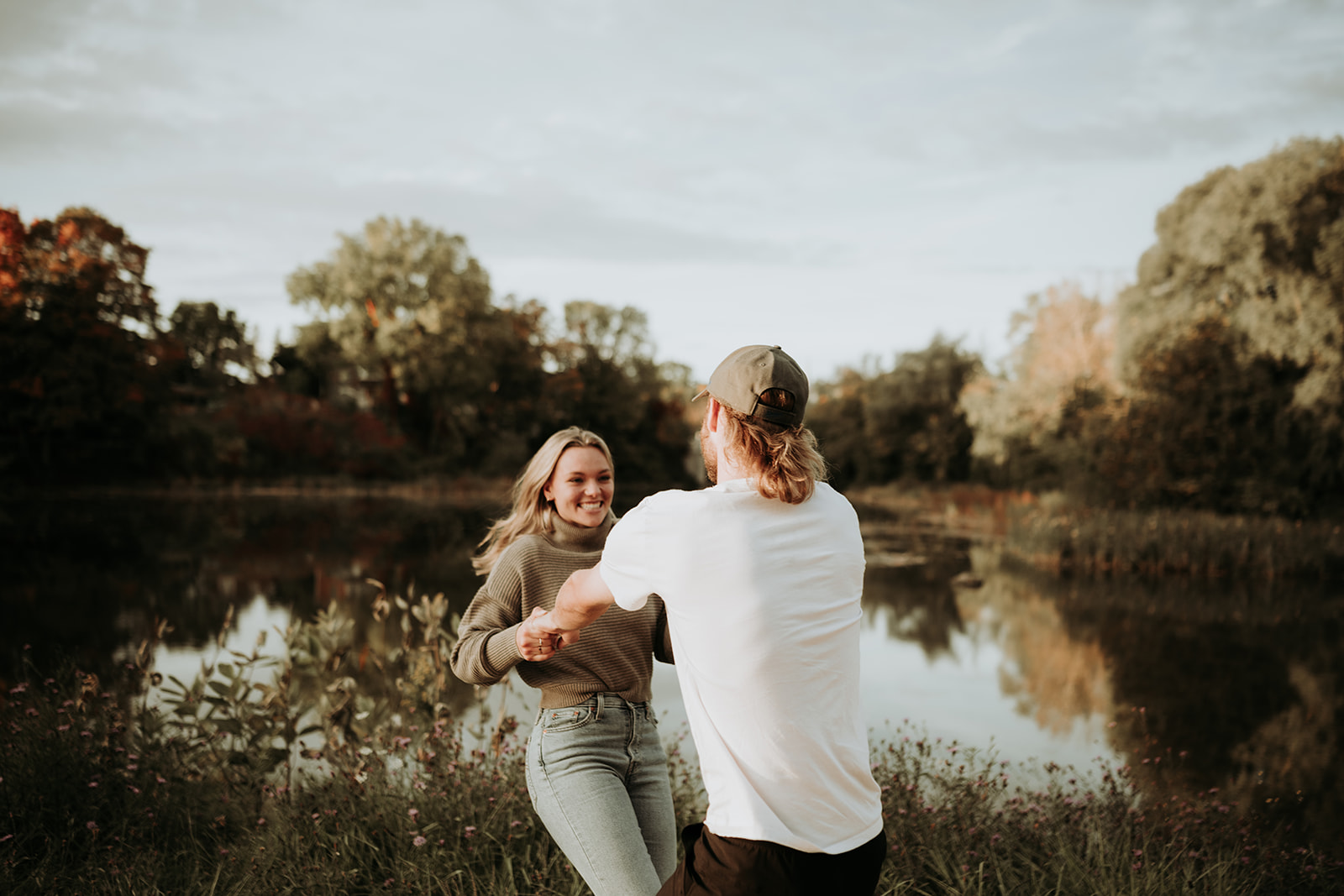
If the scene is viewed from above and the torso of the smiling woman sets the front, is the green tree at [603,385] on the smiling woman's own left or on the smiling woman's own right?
on the smiling woman's own left

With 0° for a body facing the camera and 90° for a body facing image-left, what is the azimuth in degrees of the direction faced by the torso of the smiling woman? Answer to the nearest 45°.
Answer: approximately 315°

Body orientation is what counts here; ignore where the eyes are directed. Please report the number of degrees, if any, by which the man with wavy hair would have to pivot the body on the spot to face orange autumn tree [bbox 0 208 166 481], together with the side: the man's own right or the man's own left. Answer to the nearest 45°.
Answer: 0° — they already face it

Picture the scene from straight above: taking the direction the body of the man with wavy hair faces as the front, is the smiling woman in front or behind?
in front

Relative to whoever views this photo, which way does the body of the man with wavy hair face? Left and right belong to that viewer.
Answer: facing away from the viewer and to the left of the viewer

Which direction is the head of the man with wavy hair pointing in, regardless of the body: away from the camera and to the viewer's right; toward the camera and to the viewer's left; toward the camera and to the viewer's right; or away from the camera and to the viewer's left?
away from the camera and to the viewer's left

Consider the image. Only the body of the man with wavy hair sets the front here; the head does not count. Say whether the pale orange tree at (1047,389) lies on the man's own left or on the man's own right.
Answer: on the man's own right

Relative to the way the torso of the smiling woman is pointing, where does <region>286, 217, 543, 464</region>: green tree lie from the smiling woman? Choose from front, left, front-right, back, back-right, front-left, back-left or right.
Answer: back-left

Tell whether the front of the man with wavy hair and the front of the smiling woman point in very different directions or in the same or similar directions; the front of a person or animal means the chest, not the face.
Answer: very different directions

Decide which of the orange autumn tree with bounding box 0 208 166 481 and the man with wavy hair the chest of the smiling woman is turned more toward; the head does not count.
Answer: the man with wavy hair

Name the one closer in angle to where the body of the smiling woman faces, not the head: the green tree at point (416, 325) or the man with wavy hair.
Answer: the man with wavy hair
